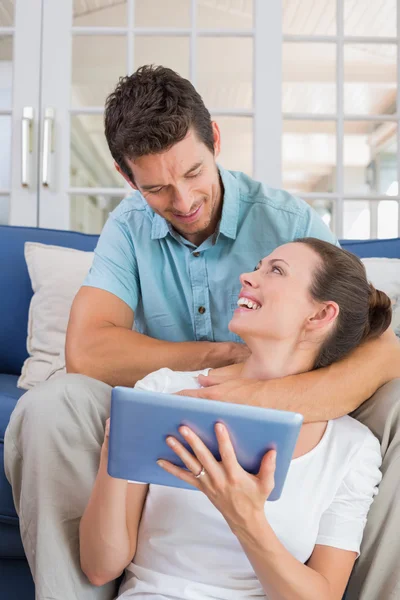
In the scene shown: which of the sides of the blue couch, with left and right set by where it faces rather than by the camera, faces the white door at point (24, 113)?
back

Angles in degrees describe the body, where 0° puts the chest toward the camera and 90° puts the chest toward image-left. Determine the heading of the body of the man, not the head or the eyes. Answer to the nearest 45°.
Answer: approximately 0°

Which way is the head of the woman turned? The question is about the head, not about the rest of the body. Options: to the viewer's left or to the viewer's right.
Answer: to the viewer's left

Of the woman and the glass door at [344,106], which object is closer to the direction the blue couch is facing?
the woman

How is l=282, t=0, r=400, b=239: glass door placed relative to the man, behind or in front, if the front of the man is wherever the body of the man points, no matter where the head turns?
behind

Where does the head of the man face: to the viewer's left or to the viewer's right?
to the viewer's right

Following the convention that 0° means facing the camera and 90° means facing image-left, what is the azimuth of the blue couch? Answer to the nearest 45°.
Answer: approximately 0°
